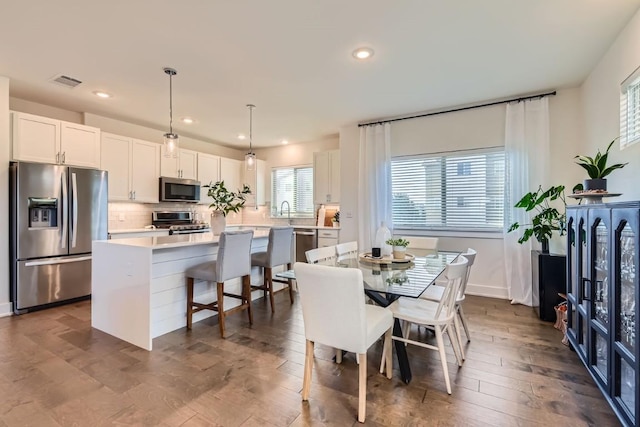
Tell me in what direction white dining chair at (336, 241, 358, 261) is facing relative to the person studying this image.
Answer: facing the viewer and to the right of the viewer

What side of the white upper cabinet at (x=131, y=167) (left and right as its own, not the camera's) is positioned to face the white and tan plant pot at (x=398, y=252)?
front

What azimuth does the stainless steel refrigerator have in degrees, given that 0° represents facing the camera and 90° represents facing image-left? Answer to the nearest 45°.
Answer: approximately 315°

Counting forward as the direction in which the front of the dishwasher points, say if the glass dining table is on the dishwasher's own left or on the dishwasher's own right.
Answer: on the dishwasher's own left

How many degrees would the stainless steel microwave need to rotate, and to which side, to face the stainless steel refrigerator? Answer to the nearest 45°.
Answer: approximately 90° to its right

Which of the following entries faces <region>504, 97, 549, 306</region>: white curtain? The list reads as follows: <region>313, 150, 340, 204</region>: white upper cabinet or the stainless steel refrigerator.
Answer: the stainless steel refrigerator

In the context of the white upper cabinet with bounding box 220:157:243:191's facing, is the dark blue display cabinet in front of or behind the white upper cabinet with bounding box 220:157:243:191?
in front

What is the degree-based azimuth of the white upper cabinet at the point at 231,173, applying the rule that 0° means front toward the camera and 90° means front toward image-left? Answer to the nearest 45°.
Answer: approximately 315°

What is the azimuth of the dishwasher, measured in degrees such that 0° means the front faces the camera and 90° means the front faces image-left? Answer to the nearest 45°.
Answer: approximately 45°

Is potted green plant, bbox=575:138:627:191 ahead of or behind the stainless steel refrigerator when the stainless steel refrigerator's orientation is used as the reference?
ahead
